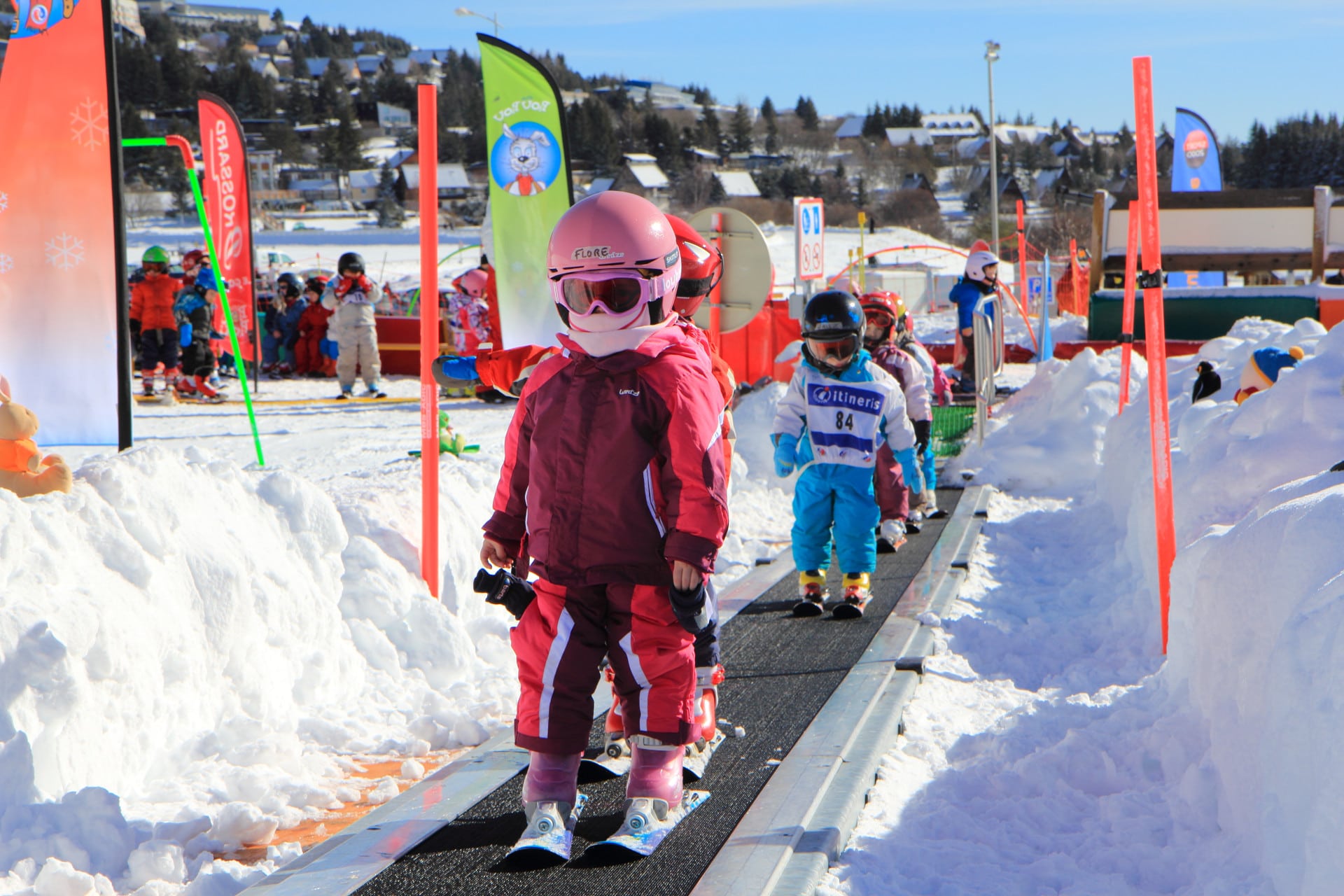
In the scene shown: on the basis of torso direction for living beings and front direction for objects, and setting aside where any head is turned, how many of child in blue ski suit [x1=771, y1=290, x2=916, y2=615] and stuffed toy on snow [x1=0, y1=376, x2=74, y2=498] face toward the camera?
1

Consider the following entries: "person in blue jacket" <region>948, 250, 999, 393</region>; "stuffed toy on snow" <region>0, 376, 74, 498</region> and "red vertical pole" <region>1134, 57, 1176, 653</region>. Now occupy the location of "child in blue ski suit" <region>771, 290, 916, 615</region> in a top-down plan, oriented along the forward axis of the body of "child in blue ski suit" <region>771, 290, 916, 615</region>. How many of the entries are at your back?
1

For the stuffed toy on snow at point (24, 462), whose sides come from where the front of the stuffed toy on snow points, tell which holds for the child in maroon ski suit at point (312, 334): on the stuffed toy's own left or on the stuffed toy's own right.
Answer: on the stuffed toy's own left

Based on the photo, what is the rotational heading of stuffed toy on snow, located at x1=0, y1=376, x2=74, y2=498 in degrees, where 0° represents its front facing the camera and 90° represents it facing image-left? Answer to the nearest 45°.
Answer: approximately 270°

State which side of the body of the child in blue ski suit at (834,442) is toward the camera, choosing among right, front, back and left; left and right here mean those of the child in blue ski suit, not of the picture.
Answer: front

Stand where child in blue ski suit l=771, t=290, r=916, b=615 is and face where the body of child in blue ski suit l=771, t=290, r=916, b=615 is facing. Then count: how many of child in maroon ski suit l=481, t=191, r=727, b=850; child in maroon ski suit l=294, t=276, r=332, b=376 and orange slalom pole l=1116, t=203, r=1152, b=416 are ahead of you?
1

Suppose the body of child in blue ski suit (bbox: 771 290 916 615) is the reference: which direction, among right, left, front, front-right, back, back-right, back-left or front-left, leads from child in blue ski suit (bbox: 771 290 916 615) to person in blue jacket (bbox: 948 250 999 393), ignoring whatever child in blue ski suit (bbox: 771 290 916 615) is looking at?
back

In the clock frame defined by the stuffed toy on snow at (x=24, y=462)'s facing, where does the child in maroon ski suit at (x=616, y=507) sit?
The child in maroon ski suit is roughly at 2 o'clock from the stuffed toy on snow.

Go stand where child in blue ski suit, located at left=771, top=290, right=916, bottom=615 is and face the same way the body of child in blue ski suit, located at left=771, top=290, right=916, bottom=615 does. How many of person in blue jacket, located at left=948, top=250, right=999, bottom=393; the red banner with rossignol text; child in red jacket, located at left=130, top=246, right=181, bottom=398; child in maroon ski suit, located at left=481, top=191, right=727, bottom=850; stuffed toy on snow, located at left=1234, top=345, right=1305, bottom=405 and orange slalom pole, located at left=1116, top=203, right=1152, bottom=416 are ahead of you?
1

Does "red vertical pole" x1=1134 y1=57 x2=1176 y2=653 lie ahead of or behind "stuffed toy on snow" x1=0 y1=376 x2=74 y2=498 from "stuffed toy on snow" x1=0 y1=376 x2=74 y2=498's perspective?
ahead
